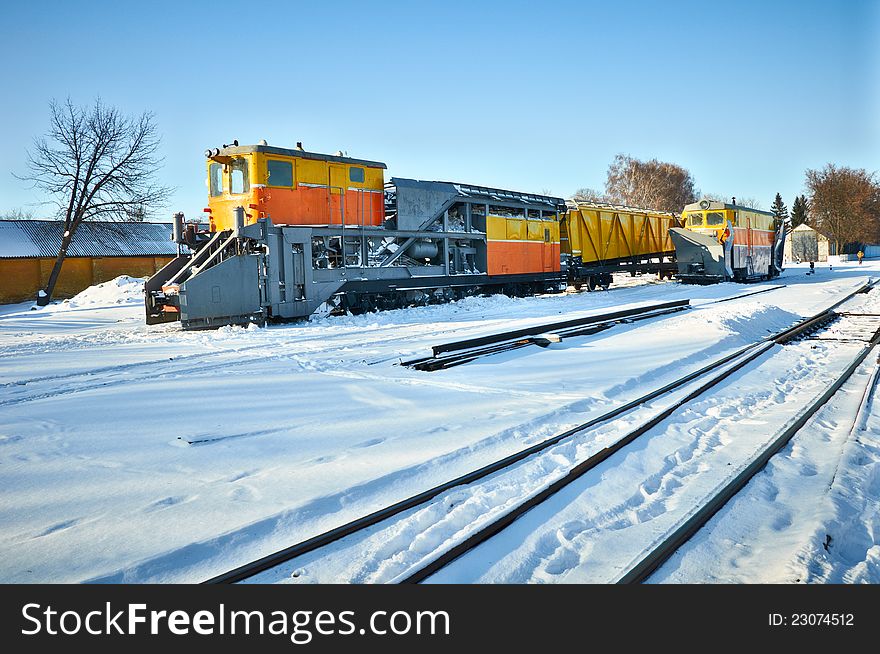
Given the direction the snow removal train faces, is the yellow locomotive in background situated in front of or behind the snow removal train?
behind

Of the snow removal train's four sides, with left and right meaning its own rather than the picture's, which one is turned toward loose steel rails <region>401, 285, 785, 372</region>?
left

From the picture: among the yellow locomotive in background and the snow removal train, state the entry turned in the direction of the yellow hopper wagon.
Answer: the yellow locomotive in background

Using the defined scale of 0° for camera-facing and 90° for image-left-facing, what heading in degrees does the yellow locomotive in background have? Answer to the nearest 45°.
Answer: approximately 45°

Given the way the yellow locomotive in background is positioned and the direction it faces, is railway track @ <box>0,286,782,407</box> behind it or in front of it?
in front

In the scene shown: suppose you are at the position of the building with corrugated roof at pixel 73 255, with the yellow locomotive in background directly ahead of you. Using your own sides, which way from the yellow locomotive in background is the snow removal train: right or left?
right

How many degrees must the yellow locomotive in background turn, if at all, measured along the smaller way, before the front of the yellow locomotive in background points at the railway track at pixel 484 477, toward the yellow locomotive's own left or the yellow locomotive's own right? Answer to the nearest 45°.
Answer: approximately 45° to the yellow locomotive's own left

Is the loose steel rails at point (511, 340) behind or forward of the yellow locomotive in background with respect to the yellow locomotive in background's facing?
forward
